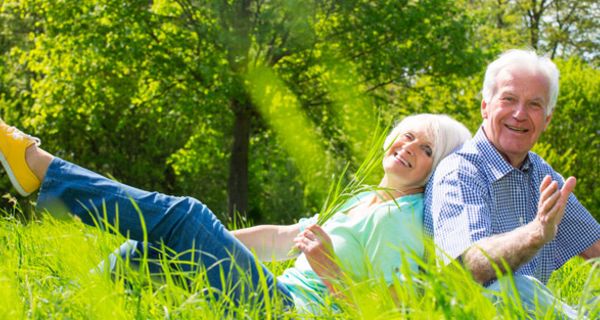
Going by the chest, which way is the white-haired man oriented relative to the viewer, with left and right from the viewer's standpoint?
facing the viewer and to the right of the viewer

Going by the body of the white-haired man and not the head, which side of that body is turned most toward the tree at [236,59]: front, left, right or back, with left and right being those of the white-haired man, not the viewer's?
back

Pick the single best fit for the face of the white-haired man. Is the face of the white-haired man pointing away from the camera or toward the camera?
toward the camera

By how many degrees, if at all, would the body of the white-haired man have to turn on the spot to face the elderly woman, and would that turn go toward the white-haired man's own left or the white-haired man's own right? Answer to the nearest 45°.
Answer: approximately 90° to the white-haired man's own right
